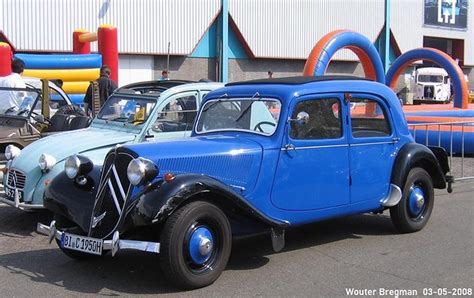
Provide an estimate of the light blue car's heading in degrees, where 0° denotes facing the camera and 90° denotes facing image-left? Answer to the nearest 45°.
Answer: approximately 45°

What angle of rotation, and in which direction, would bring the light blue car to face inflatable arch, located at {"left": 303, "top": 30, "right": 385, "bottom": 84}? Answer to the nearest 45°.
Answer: approximately 180°

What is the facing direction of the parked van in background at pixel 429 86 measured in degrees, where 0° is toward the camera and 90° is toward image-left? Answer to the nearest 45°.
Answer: approximately 0°

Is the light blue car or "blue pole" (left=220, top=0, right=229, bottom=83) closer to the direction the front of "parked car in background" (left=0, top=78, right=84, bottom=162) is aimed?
the light blue car

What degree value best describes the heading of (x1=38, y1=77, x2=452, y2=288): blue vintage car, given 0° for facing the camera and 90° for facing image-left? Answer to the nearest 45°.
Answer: approximately 45°

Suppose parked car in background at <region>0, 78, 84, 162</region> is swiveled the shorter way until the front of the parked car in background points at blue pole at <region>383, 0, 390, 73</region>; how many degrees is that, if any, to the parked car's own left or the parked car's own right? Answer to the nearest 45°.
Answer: approximately 180°

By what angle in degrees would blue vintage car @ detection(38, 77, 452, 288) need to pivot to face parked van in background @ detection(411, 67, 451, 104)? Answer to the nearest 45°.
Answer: approximately 135° to its right

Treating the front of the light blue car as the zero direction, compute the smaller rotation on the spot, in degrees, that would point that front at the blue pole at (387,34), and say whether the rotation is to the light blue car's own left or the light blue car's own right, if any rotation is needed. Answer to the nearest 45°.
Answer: approximately 180°

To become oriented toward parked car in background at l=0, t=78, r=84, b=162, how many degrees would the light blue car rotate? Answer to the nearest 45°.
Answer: approximately 90° to its right

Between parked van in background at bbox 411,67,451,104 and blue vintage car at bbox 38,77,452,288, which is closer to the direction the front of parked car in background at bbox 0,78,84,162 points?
the blue vintage car

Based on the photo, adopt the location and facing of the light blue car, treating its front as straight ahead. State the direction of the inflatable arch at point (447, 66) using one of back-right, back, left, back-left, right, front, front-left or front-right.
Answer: back
